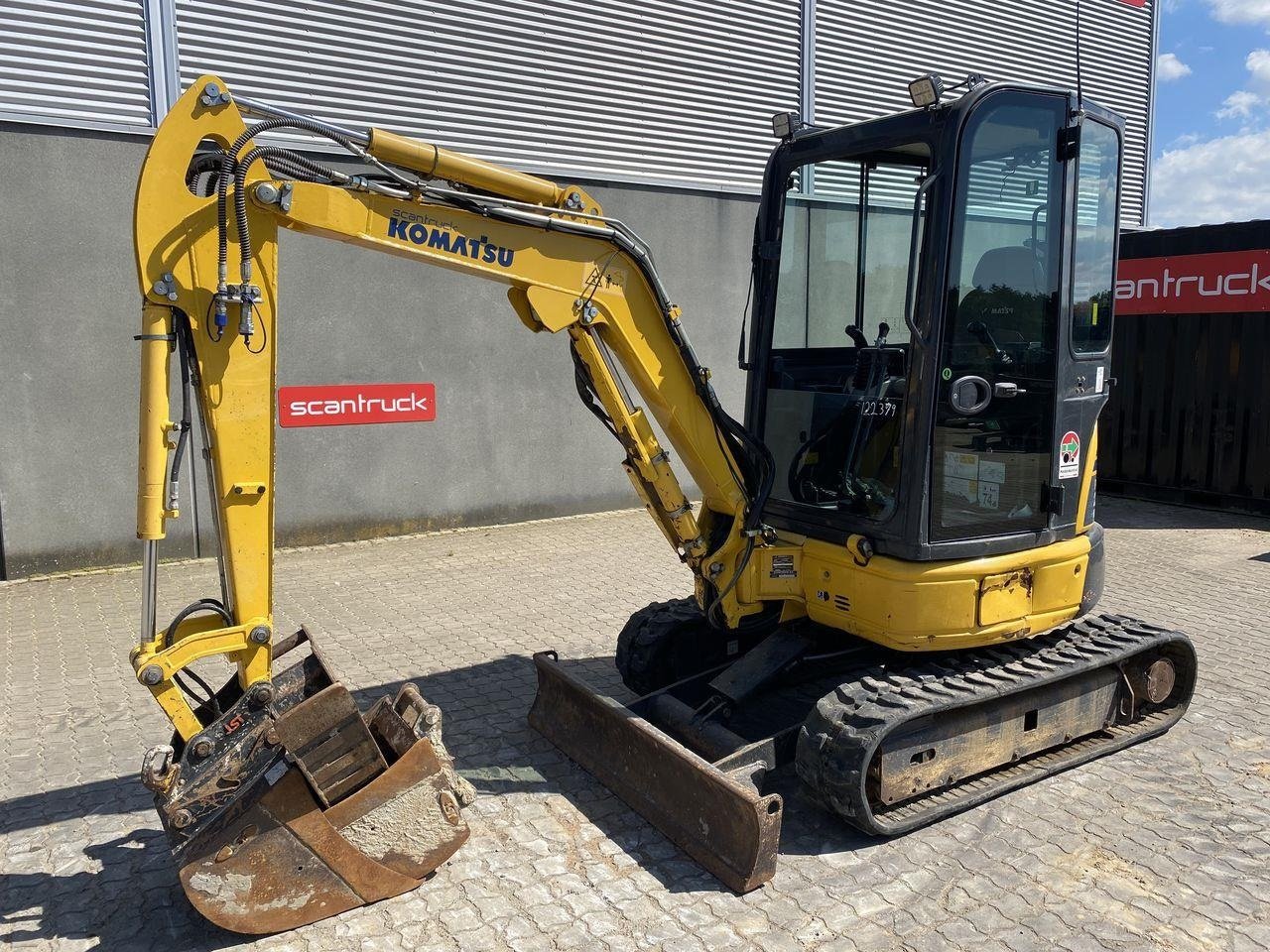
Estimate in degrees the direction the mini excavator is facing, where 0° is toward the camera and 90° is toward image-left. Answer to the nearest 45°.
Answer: approximately 45°
